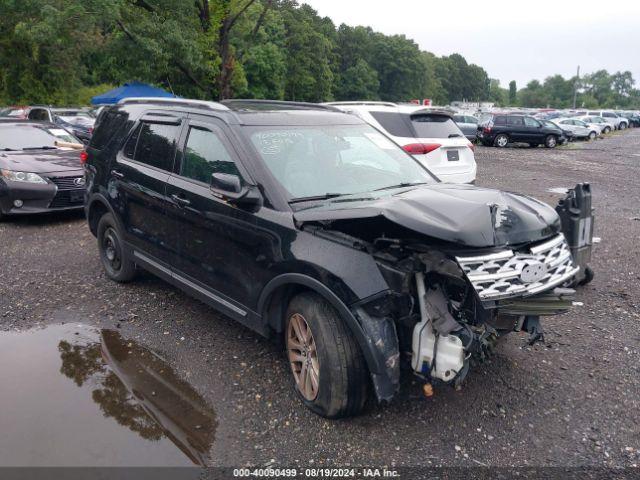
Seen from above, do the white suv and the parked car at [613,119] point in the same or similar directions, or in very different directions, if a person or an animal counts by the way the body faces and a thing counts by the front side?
very different directions

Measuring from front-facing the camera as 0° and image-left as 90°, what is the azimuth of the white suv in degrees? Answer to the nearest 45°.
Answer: approximately 135°

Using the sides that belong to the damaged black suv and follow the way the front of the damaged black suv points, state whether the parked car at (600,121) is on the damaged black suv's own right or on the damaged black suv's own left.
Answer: on the damaged black suv's own left

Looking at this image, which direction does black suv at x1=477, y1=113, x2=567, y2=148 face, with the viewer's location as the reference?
facing to the right of the viewer

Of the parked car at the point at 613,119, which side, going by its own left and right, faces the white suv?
right
